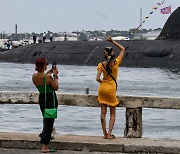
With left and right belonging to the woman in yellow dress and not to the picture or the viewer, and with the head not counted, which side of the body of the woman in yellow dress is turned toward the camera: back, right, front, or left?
back
